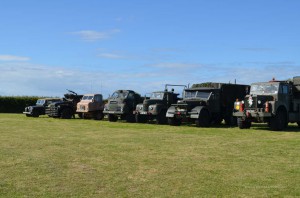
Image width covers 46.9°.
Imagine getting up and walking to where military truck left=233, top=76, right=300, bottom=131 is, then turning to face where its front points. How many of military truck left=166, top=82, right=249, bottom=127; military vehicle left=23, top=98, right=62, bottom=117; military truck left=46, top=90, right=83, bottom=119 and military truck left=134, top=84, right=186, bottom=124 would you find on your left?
0

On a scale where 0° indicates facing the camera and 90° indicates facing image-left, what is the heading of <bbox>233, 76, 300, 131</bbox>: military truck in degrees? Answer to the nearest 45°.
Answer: approximately 45°

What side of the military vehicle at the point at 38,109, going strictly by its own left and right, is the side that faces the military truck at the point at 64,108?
left

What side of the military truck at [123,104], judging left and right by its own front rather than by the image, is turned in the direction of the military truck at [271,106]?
left

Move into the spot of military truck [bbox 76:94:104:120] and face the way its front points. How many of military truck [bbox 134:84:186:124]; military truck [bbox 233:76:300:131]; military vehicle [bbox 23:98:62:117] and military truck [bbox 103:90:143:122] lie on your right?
1

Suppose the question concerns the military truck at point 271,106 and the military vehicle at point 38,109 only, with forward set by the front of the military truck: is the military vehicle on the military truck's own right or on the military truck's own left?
on the military truck's own right

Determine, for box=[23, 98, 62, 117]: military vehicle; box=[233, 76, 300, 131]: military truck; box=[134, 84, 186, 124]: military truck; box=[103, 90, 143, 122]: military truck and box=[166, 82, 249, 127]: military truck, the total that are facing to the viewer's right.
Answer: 0

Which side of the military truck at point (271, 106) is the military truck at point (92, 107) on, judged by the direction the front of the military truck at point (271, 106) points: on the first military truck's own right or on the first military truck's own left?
on the first military truck's own right

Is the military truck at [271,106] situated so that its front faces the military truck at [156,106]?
no

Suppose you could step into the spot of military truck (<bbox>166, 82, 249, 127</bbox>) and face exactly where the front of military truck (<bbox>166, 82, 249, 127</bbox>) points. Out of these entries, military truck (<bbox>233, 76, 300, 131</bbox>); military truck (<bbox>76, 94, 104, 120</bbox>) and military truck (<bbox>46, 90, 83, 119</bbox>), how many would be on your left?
1

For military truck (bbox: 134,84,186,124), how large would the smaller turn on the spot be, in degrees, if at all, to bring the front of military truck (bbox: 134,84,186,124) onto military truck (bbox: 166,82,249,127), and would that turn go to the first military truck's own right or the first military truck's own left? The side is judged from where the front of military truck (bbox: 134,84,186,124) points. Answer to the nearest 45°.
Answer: approximately 90° to the first military truck's own left

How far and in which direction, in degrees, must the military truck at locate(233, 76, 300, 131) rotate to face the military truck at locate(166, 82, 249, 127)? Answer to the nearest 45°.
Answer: approximately 90° to its right

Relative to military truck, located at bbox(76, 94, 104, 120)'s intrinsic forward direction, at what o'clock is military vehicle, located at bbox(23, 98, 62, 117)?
The military vehicle is roughly at 3 o'clock from the military truck.

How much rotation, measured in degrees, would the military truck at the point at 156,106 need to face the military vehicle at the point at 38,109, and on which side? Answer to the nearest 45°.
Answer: approximately 90° to its right

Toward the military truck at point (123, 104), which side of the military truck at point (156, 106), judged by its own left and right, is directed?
right

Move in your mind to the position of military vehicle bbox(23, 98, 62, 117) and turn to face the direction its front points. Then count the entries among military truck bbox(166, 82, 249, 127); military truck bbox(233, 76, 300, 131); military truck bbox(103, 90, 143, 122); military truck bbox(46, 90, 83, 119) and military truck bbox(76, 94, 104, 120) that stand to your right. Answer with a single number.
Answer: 0

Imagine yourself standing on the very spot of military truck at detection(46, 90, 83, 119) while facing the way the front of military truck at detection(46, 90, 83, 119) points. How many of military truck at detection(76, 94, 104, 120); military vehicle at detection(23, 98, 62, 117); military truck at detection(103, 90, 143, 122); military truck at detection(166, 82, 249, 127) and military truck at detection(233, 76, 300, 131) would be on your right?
1

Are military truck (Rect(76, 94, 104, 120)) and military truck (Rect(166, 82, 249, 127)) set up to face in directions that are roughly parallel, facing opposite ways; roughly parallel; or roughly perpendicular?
roughly parallel

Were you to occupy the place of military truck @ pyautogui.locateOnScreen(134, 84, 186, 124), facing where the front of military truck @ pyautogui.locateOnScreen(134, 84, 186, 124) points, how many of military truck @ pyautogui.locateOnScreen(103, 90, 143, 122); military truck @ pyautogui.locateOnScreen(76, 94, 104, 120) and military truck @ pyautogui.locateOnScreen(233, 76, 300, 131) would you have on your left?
1

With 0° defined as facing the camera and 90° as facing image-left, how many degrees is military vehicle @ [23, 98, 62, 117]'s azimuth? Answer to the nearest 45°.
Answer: approximately 45°

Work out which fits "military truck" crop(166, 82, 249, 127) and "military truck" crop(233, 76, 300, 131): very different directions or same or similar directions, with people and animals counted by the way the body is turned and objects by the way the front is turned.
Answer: same or similar directions

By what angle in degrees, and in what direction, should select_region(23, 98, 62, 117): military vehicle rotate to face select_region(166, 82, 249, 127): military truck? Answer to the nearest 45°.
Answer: approximately 90° to its left

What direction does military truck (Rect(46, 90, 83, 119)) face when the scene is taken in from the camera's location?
facing the viewer and to the left of the viewer
